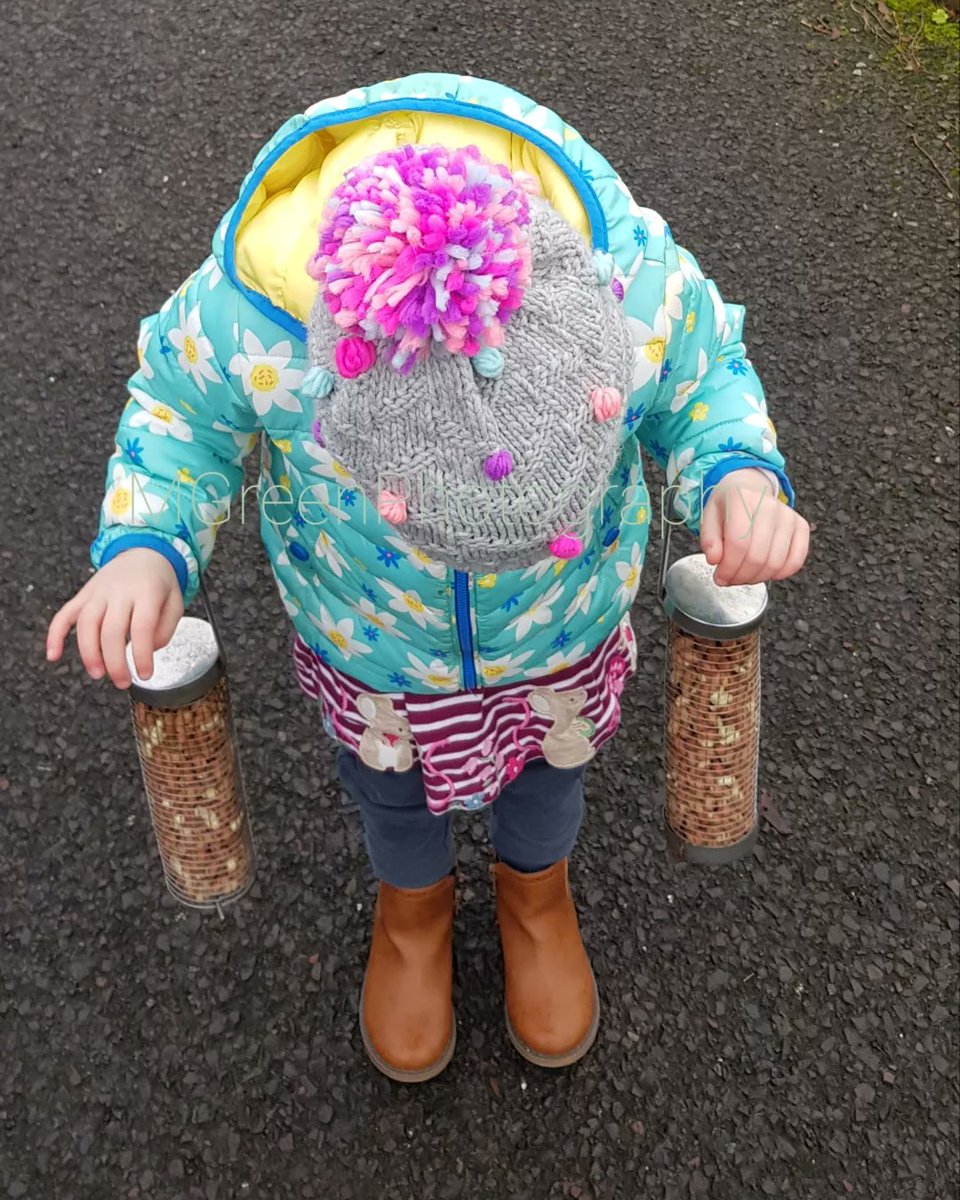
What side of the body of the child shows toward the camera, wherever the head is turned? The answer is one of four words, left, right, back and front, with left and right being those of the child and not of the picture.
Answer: front
